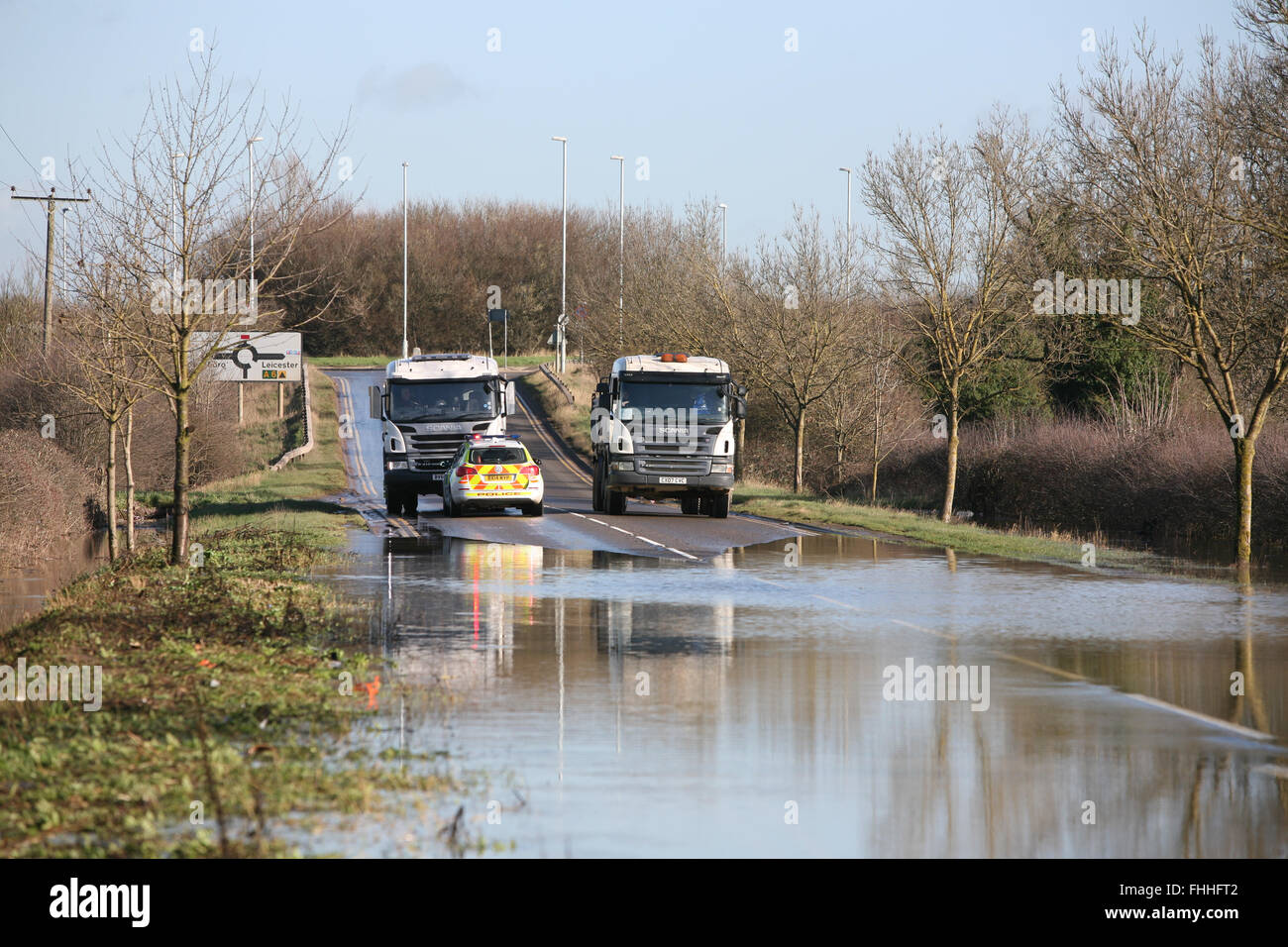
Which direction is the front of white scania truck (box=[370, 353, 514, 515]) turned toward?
toward the camera

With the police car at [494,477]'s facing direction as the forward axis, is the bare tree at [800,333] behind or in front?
in front

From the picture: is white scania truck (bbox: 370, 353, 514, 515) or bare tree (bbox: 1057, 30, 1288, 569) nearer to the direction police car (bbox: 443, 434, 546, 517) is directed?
the white scania truck

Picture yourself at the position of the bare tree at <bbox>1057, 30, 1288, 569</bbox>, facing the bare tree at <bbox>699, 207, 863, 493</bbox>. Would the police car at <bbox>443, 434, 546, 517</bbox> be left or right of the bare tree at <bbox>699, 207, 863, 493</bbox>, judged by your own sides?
left

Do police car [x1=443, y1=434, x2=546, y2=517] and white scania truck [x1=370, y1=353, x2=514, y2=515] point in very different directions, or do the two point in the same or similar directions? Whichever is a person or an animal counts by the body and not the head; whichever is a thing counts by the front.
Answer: very different directions

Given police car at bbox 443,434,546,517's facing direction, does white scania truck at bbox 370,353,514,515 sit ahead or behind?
ahead

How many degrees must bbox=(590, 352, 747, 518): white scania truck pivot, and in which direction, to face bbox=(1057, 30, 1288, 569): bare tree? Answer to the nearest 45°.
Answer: approximately 45° to its left

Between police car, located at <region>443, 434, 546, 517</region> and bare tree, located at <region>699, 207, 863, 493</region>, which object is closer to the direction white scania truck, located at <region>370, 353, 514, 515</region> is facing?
the police car

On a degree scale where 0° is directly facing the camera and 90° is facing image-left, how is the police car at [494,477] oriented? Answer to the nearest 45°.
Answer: approximately 180°

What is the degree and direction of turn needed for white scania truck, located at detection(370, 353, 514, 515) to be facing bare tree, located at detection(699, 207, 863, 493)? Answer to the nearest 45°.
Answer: approximately 135° to its left

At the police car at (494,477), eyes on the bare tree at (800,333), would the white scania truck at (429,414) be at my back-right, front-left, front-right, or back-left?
front-left

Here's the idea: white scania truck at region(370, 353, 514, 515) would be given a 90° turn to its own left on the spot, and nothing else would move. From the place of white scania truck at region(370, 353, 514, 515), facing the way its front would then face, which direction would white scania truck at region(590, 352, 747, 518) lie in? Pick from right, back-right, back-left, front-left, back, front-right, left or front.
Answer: front-right

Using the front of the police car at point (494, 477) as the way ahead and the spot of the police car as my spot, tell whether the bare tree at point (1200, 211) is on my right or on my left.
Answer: on my right

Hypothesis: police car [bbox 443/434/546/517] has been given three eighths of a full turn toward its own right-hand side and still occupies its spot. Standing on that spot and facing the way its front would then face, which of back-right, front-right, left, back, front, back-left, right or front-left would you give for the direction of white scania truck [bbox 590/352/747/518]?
front-left

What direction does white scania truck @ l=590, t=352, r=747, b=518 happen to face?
toward the camera
